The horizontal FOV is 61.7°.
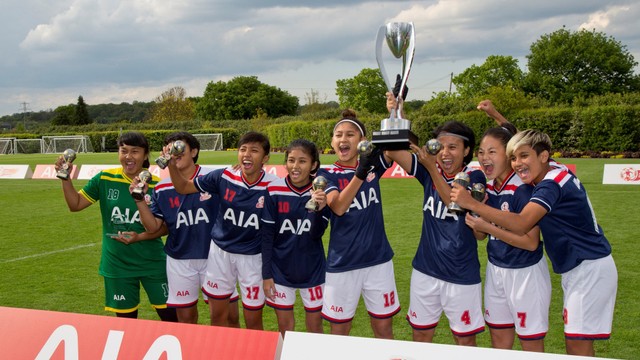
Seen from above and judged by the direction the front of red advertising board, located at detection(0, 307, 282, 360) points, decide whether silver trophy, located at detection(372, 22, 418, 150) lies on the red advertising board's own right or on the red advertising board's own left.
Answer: on the red advertising board's own left

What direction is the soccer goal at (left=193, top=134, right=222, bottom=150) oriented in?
toward the camera

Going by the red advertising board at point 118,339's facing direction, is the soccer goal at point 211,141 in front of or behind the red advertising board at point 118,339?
behind

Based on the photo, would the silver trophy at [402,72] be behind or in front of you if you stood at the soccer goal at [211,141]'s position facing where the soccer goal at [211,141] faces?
in front

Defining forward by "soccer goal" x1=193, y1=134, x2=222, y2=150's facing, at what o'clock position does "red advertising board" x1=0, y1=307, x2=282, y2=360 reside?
The red advertising board is roughly at 12 o'clock from the soccer goal.

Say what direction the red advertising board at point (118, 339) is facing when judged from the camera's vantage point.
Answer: facing the viewer and to the left of the viewer

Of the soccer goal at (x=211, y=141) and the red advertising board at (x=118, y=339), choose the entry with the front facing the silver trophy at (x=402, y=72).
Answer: the soccer goal

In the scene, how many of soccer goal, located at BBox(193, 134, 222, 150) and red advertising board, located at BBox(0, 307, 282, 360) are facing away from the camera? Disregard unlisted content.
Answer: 0
